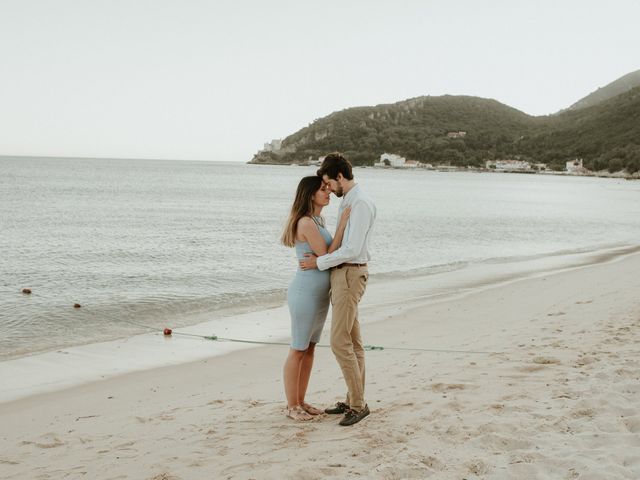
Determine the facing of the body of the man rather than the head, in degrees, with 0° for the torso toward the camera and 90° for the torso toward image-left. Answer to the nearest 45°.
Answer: approximately 90°

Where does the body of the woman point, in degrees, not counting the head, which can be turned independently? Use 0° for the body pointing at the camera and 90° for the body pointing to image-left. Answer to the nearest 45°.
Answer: approximately 270°

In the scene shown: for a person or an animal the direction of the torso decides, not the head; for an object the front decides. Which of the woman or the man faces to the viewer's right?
the woman

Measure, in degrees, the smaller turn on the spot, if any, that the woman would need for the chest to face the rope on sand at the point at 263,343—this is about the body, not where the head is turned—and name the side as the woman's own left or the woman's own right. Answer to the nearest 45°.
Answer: approximately 90° to the woman's own left

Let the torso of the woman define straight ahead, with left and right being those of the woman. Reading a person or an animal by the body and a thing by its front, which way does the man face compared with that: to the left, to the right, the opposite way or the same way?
the opposite way

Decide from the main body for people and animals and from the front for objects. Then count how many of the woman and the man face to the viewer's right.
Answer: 1
